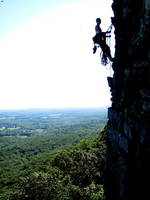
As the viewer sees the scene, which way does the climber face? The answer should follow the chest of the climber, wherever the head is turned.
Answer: to the viewer's right
